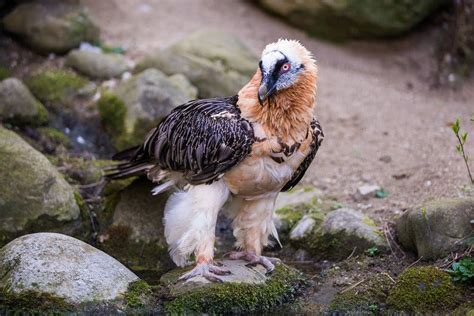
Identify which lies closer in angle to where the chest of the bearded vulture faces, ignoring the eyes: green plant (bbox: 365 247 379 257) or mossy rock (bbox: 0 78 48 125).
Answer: the green plant

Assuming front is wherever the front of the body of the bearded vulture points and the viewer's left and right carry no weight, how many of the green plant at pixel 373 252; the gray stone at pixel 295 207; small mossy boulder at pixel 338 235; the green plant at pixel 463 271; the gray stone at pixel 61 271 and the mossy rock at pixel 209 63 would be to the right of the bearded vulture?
1

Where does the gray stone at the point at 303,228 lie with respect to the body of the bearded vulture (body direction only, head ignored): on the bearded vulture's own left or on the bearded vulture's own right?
on the bearded vulture's own left

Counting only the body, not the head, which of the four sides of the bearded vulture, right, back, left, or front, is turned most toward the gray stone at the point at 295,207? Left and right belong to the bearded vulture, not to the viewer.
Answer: left

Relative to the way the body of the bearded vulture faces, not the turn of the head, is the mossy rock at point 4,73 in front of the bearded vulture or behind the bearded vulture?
behind

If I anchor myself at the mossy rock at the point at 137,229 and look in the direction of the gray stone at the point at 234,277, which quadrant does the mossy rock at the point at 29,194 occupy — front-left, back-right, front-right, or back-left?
back-right

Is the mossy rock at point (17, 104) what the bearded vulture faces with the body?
no

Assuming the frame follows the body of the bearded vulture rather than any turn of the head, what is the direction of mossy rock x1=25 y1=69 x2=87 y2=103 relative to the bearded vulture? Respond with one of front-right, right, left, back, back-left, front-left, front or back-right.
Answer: back

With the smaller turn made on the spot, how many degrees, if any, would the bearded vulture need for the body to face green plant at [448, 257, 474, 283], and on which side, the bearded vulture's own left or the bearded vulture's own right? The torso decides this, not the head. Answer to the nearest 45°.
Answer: approximately 45° to the bearded vulture's own left

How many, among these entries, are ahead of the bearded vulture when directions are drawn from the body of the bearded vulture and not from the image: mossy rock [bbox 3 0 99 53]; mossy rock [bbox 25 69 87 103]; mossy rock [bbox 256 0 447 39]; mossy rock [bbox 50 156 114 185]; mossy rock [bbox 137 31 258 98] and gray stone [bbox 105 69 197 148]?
0

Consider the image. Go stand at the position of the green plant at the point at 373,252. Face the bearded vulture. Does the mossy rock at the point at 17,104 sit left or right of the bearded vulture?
right

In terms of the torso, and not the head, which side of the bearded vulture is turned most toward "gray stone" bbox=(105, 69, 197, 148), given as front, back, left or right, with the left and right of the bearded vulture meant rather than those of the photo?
back

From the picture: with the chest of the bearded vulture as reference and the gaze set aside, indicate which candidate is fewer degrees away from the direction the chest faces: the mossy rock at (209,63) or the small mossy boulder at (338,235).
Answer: the small mossy boulder

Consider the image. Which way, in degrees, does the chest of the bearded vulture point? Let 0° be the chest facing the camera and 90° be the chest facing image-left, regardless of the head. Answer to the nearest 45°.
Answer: approximately 315°

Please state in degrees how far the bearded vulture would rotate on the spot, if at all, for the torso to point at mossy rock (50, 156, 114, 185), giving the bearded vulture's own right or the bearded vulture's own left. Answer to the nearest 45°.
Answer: approximately 180°

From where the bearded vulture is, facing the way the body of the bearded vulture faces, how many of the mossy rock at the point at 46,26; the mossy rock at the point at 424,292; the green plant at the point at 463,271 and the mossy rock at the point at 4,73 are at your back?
2

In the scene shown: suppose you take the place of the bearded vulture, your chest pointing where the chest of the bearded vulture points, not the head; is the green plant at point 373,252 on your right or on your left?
on your left

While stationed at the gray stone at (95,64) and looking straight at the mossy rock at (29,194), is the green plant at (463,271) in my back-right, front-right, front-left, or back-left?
front-left
